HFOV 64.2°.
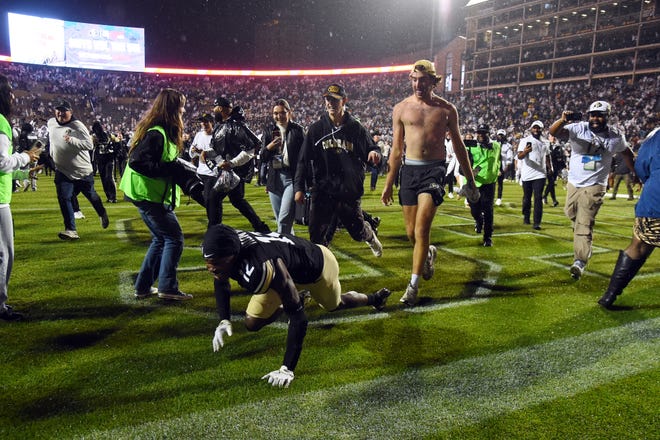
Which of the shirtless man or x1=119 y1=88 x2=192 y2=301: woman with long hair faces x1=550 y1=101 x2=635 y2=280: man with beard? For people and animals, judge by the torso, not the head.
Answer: the woman with long hair

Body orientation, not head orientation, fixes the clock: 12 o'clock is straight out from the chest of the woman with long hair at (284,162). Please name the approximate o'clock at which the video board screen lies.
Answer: The video board screen is roughly at 5 o'clock from the woman with long hair.

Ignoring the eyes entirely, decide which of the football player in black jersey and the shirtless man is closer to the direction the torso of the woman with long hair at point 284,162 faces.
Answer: the football player in black jersey

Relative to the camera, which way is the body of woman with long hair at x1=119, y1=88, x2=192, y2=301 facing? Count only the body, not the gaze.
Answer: to the viewer's right

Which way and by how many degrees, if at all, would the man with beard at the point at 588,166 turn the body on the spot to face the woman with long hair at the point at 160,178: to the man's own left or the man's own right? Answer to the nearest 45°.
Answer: approximately 45° to the man's own right

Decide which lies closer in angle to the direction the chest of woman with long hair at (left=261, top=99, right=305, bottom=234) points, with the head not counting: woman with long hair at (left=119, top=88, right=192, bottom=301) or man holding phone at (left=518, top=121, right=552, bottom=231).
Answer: the woman with long hair

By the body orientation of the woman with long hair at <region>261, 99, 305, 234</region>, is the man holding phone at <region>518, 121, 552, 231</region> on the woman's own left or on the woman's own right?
on the woman's own left

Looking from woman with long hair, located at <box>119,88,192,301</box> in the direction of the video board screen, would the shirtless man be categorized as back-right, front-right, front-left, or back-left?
back-right
